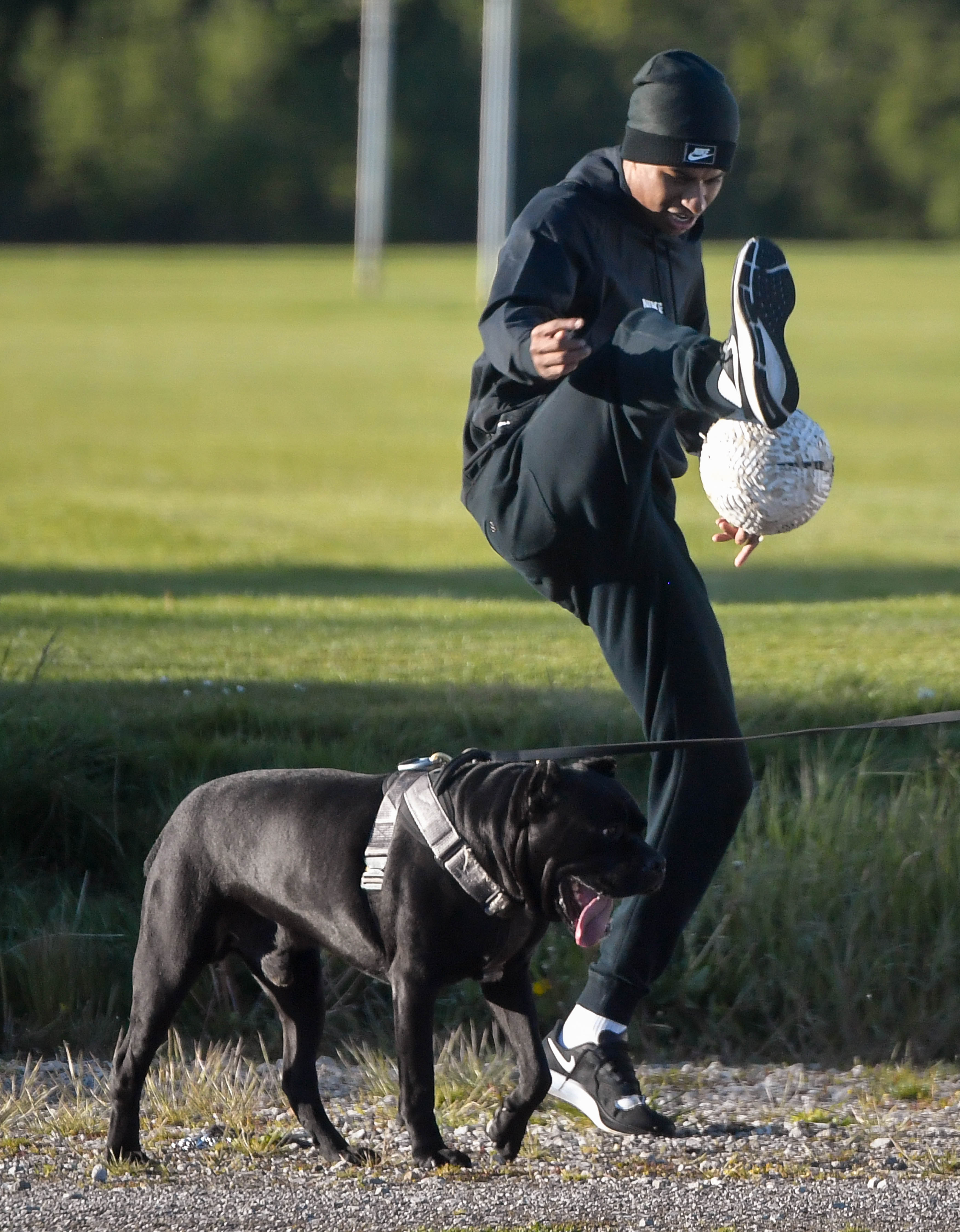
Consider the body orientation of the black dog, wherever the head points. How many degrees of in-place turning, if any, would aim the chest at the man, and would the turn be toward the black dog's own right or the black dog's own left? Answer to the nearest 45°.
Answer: approximately 45° to the black dog's own left

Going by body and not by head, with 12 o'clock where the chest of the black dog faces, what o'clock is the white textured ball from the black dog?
The white textured ball is roughly at 11 o'clock from the black dog.

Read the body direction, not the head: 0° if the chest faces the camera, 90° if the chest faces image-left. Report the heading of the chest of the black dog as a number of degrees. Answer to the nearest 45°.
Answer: approximately 270°
